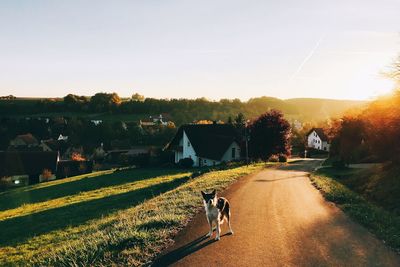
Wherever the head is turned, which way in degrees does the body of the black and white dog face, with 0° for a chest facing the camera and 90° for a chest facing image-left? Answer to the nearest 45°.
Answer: approximately 45°

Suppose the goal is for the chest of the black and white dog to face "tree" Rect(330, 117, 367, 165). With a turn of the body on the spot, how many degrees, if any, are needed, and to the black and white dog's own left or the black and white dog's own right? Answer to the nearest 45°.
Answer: approximately 180°
